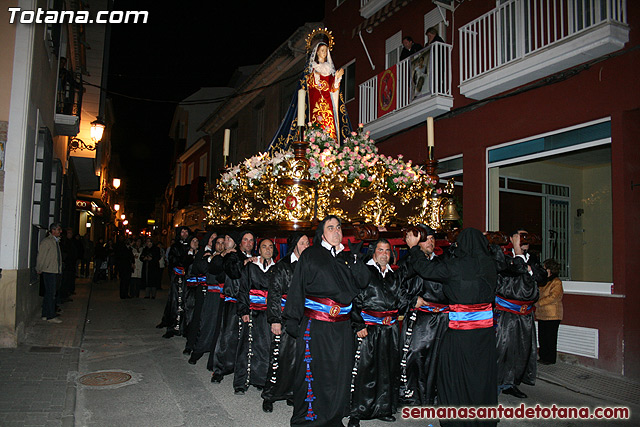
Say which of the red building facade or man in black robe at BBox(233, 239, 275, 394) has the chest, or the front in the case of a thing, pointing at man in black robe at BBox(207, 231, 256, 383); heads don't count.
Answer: the red building facade

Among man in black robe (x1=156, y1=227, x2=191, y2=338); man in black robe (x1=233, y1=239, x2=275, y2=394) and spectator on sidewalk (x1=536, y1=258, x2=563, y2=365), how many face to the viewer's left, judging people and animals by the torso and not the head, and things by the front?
1

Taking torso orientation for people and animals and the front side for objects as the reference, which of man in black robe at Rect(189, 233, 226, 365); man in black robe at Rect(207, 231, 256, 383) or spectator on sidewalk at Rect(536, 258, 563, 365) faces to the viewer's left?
the spectator on sidewalk

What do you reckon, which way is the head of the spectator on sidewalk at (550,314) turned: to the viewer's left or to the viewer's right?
to the viewer's left

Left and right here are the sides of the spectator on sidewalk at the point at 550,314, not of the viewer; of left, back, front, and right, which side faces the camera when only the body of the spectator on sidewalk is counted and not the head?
left

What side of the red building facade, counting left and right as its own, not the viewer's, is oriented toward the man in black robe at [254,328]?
front

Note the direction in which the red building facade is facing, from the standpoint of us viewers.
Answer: facing the viewer and to the left of the viewer

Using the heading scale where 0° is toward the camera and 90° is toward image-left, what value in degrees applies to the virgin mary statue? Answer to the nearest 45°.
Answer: approximately 315°

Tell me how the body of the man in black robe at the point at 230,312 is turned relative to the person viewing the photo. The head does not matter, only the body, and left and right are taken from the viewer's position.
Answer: facing the viewer and to the right of the viewer

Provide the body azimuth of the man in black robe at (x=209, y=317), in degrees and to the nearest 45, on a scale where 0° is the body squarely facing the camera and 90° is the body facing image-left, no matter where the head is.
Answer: approximately 315°
